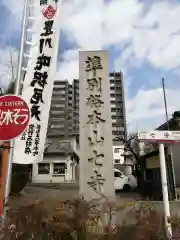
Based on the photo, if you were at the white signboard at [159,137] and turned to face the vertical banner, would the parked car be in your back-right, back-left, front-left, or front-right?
front-right

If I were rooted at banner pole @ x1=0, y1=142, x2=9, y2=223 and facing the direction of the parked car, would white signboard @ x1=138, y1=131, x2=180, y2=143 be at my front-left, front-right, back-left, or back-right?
front-right

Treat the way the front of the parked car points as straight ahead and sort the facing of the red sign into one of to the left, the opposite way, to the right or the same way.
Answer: to the right

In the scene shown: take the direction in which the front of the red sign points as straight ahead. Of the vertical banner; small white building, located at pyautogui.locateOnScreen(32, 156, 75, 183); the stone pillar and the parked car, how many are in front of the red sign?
0

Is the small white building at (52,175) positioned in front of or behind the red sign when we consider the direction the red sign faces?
behind

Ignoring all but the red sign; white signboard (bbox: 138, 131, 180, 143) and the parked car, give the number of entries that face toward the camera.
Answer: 2

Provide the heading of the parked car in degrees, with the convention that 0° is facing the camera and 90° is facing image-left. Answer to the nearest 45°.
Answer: approximately 270°

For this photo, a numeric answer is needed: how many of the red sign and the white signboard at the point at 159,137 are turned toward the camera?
2

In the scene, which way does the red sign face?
toward the camera

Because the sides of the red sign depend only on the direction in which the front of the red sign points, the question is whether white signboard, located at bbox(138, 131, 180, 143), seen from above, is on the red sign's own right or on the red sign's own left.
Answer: on the red sign's own left

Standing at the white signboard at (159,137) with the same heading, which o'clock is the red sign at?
The red sign is roughly at 2 o'clock from the white signboard.

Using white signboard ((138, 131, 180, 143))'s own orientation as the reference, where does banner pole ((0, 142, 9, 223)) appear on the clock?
The banner pole is roughly at 2 o'clock from the white signboard.

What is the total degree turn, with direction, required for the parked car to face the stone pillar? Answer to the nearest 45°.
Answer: approximately 90° to its right

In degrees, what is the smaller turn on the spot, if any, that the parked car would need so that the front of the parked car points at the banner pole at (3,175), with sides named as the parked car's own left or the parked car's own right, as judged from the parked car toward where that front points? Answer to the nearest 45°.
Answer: approximately 90° to the parked car's own right

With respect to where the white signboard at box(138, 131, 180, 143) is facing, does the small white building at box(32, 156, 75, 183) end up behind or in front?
behind
